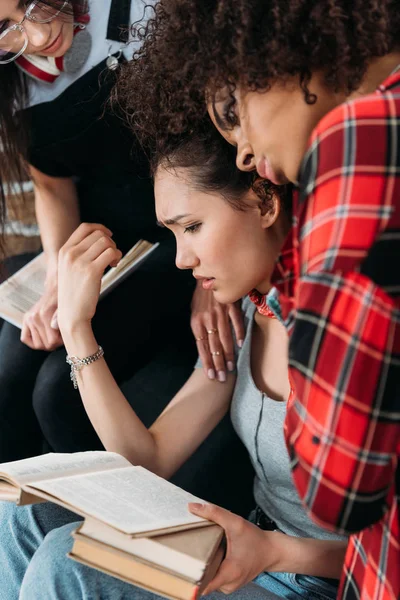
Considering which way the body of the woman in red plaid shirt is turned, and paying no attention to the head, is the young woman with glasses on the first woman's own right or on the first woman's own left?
on the first woman's own right

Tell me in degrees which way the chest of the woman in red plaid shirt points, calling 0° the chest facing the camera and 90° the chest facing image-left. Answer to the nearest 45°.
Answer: approximately 90°

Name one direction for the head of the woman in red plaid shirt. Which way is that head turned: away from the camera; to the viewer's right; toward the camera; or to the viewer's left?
to the viewer's left
